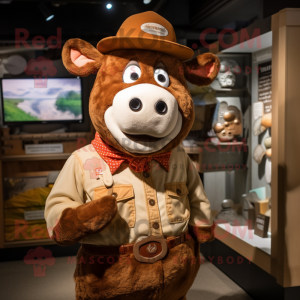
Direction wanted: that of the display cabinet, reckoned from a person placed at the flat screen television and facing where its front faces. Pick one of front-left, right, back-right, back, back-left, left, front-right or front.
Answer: front-left

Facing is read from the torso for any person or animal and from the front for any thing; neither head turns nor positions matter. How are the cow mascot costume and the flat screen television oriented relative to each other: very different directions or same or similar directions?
same or similar directions

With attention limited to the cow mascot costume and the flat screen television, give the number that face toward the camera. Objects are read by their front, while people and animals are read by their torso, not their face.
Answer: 2

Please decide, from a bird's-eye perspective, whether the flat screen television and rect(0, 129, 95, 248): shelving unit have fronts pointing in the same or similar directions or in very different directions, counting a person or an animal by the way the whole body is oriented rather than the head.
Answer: same or similar directions

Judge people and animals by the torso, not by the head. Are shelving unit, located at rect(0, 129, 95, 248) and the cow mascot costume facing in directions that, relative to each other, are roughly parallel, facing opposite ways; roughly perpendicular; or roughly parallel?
roughly parallel

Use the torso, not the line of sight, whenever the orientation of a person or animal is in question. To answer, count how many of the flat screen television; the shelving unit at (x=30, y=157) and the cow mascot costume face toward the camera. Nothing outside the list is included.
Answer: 3

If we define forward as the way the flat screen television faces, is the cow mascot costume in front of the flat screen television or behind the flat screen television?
in front

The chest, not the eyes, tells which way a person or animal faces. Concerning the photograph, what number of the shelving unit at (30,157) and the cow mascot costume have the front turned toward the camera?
2

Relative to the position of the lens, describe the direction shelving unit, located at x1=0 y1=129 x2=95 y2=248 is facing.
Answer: facing the viewer

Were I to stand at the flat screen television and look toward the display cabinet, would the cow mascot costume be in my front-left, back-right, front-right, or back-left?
front-right

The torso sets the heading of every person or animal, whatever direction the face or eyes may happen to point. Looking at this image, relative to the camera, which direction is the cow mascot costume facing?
toward the camera
